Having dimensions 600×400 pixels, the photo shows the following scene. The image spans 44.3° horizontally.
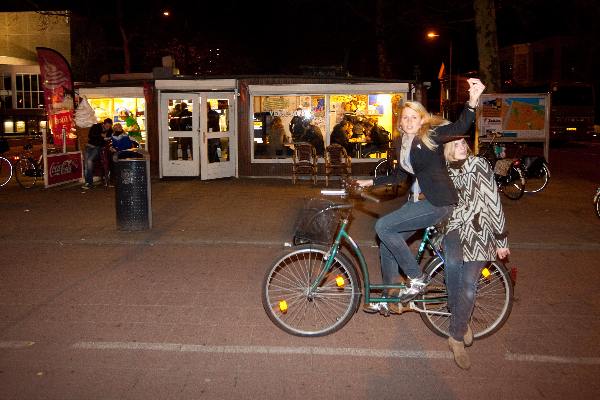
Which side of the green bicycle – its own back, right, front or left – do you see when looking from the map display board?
right

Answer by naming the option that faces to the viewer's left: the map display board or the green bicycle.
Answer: the green bicycle

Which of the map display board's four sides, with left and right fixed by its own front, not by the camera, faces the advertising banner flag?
right

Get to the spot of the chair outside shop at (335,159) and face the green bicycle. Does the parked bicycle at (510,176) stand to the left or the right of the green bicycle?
left

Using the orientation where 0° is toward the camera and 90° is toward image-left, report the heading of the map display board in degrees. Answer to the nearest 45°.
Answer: approximately 0°

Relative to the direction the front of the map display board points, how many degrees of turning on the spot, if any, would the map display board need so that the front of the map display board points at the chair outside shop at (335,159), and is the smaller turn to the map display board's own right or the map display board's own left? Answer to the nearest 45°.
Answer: approximately 45° to the map display board's own right

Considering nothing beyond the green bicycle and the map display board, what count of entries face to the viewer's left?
1

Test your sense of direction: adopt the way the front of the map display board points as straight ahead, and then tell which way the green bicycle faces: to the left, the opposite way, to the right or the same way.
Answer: to the right

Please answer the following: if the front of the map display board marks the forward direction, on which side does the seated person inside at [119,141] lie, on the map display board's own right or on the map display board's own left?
on the map display board's own right

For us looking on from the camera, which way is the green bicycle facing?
facing to the left of the viewer
